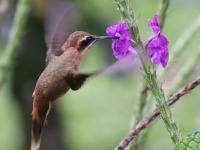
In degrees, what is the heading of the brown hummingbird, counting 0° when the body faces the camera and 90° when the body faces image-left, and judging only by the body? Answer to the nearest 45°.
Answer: approximately 270°

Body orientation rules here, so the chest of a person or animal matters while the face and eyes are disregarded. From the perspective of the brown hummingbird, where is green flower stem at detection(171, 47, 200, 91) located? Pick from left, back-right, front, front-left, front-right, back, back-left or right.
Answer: front-left
